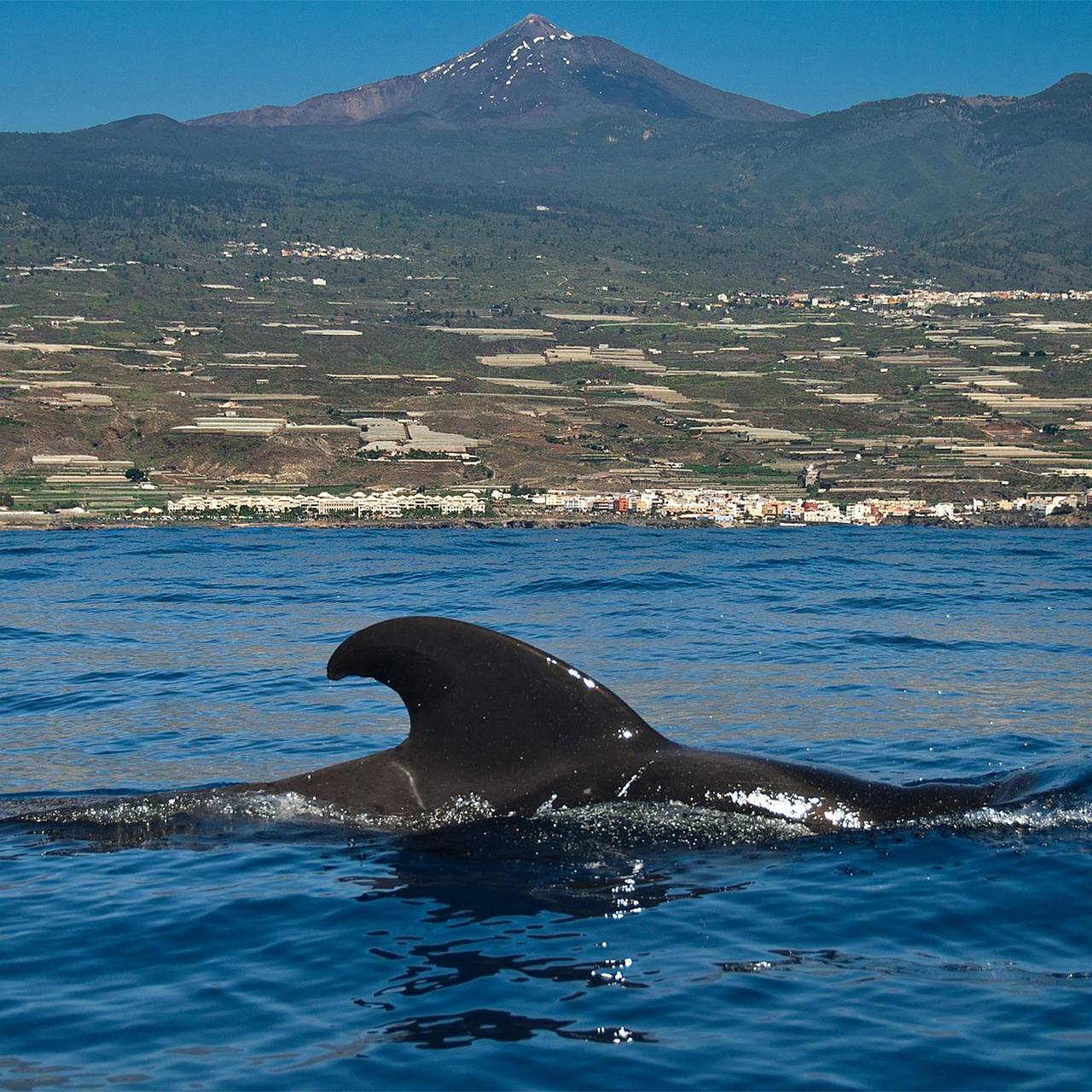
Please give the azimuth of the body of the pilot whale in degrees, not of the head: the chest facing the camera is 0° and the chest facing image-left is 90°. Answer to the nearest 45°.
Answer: approximately 270°
